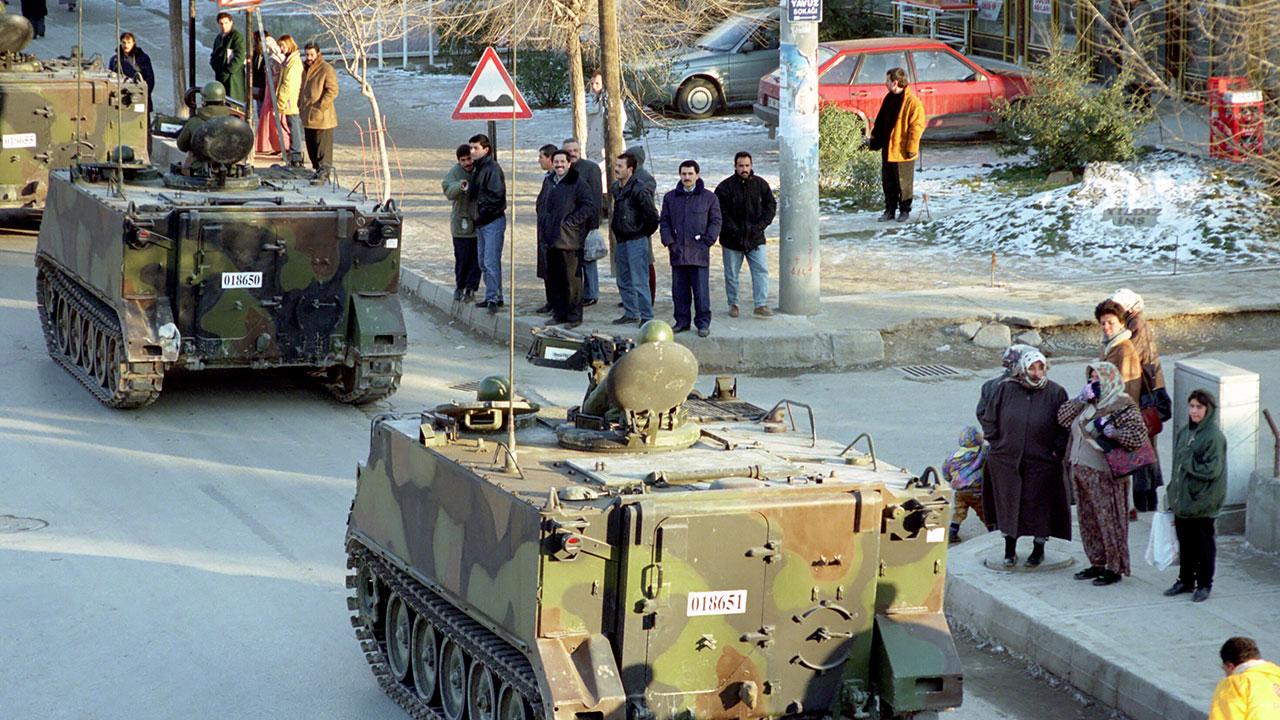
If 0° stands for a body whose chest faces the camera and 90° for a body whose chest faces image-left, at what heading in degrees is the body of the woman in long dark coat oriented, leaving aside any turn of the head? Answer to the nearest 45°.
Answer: approximately 0°

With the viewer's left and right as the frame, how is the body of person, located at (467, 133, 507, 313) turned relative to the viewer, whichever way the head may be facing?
facing the viewer and to the left of the viewer

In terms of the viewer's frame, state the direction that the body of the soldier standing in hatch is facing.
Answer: away from the camera

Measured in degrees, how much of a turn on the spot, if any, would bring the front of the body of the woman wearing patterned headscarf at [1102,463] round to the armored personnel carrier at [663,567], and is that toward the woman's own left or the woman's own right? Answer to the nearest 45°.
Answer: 0° — they already face it

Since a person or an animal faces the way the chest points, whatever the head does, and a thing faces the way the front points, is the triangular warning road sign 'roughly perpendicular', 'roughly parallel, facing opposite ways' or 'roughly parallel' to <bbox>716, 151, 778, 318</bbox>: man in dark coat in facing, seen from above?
roughly parallel

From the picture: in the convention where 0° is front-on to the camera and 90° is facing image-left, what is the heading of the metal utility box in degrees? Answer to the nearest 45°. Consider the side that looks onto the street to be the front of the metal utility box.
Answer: approximately 45°

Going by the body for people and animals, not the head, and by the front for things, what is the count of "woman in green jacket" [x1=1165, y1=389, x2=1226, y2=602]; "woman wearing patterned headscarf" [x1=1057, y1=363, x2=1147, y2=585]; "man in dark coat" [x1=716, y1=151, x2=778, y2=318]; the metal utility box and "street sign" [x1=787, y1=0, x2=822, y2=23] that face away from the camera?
0

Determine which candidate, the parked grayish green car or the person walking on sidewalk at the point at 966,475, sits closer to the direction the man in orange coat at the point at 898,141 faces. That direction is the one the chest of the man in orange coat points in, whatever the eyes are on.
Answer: the person walking on sidewalk

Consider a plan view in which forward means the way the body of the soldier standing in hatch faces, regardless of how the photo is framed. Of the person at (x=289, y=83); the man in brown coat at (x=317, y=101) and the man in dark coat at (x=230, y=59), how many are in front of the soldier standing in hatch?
3

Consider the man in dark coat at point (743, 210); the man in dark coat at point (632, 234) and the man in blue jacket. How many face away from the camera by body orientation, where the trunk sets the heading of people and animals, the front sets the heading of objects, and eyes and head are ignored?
0

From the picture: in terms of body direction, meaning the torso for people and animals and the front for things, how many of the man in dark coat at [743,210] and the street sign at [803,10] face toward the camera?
2

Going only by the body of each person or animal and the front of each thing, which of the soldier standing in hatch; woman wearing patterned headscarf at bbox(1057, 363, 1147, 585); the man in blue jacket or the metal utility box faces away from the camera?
the soldier standing in hatch

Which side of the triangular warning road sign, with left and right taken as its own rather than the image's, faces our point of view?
front

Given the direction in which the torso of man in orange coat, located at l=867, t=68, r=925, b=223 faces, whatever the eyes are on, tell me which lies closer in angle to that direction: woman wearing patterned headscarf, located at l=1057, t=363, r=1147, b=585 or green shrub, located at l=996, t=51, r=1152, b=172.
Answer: the woman wearing patterned headscarf

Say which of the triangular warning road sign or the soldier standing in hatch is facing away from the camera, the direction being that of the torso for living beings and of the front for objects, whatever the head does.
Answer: the soldier standing in hatch

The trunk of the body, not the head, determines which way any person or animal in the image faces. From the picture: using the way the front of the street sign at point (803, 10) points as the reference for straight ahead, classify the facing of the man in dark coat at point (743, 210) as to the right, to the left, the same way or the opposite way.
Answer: the same way

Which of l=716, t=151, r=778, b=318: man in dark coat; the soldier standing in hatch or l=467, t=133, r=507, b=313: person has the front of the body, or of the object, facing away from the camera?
the soldier standing in hatch

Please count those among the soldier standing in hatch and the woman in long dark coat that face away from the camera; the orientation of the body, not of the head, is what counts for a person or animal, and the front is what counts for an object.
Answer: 1
